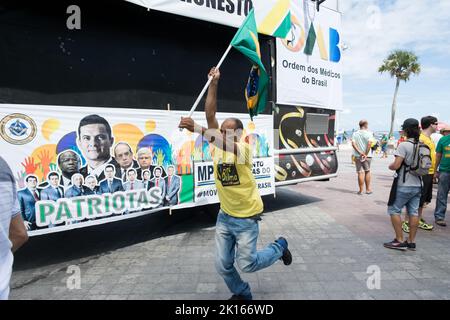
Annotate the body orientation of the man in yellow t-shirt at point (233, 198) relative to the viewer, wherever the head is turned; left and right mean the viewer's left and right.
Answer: facing the viewer and to the left of the viewer

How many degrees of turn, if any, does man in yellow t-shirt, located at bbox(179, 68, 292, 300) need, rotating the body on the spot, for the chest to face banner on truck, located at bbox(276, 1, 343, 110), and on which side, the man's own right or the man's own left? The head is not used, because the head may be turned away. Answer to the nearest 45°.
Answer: approximately 180°

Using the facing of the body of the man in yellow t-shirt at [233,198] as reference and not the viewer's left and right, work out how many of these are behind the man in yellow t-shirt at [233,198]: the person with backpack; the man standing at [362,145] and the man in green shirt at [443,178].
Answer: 3
